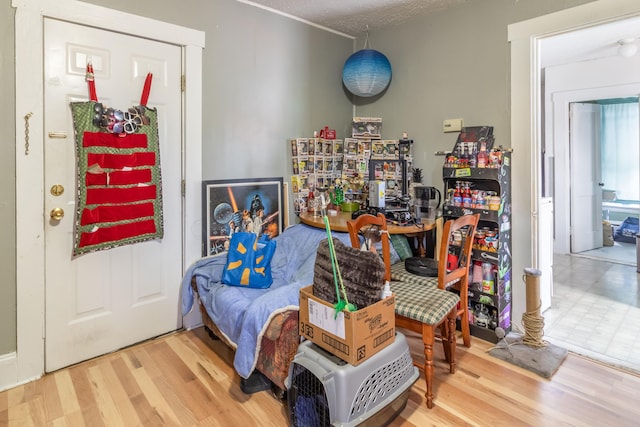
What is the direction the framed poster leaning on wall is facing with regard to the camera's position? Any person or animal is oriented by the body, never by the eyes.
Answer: facing the viewer and to the right of the viewer

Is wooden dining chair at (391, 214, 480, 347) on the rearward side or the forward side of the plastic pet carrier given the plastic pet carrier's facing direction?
on the rearward side

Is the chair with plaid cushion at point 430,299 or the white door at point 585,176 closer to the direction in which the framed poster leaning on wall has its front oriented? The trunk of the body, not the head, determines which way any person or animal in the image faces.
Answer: the chair with plaid cushion

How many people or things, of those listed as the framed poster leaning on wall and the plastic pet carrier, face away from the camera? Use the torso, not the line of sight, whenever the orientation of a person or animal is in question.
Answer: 0

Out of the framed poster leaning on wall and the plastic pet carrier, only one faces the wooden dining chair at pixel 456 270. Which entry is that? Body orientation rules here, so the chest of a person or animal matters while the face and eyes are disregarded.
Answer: the framed poster leaning on wall

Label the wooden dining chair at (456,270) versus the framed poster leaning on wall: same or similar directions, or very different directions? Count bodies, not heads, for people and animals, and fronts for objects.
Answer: very different directions

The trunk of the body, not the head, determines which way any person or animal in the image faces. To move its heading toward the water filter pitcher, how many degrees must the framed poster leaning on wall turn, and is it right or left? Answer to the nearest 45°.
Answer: approximately 45° to its left

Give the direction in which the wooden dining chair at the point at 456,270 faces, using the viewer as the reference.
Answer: facing away from the viewer and to the left of the viewer

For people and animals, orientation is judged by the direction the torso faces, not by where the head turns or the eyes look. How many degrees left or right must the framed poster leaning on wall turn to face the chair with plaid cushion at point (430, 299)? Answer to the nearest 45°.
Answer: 0° — it already faces it

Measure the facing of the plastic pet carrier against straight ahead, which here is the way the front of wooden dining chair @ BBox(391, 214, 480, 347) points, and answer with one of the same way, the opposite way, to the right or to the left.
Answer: to the left

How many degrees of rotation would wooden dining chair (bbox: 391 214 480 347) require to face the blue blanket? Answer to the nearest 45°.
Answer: approximately 45° to its left
